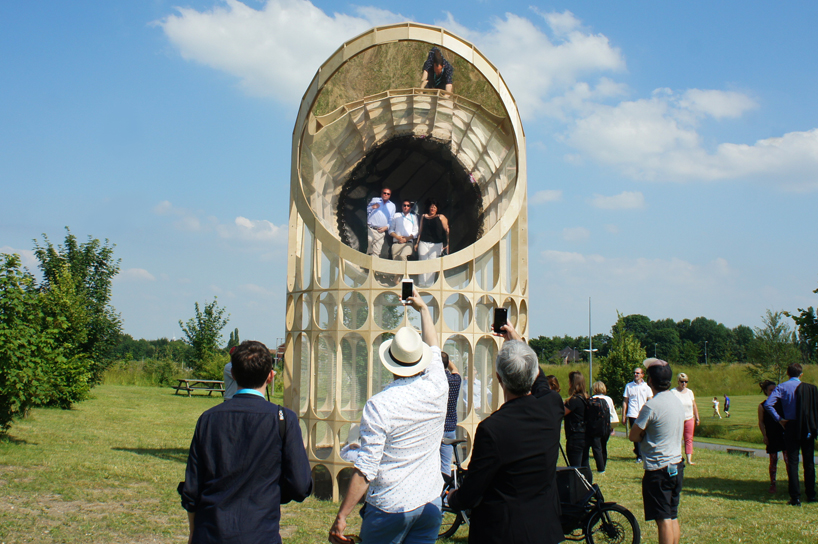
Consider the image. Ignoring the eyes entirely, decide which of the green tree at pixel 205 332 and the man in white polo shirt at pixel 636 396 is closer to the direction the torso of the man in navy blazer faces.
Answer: the green tree

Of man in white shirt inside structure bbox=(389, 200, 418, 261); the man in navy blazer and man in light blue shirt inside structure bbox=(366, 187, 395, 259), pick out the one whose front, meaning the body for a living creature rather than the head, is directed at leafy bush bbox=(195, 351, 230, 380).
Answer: the man in navy blazer

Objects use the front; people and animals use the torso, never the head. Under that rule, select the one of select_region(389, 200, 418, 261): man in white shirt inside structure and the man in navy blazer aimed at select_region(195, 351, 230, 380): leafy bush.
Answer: the man in navy blazer

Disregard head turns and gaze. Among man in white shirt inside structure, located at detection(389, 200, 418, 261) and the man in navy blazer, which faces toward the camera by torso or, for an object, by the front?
the man in white shirt inside structure

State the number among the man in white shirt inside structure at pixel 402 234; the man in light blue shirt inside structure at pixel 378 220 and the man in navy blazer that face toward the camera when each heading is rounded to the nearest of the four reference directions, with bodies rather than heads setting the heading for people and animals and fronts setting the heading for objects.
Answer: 2

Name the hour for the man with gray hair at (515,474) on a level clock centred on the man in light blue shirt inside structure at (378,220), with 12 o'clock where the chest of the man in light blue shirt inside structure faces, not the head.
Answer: The man with gray hair is roughly at 12 o'clock from the man in light blue shirt inside structure.

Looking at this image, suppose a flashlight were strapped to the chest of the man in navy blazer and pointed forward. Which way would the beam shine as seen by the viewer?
away from the camera

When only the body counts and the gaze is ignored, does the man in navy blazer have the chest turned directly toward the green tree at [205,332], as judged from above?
yes

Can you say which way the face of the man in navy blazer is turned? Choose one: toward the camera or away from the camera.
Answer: away from the camera

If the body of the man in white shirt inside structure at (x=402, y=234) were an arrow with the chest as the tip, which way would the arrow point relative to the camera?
toward the camera

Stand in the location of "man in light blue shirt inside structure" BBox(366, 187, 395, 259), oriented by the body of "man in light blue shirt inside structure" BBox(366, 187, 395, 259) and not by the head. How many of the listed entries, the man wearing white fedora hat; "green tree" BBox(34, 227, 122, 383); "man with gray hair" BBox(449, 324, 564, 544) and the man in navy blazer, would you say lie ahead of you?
3

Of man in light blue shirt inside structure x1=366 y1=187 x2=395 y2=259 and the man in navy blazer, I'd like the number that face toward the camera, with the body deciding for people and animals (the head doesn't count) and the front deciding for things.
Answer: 1

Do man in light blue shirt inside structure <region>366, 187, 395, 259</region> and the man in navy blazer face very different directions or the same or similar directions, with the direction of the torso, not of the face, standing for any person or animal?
very different directions

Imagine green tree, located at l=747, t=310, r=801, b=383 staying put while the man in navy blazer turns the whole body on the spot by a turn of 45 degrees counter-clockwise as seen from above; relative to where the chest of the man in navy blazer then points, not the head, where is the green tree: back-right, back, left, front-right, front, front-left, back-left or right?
right

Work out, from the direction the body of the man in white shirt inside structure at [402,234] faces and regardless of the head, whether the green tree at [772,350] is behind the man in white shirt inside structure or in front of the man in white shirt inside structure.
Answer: behind

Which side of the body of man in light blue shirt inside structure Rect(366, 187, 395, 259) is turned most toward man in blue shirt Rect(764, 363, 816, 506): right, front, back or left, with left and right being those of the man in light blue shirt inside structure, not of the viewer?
left
